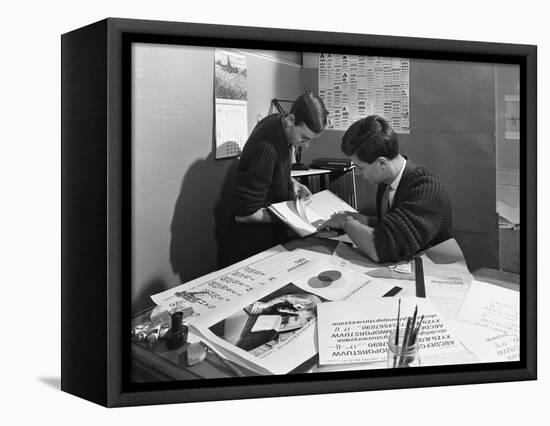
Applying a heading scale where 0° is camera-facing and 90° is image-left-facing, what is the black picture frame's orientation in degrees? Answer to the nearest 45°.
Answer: approximately 315°
